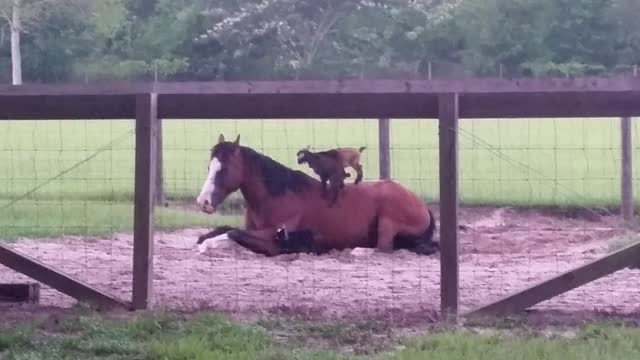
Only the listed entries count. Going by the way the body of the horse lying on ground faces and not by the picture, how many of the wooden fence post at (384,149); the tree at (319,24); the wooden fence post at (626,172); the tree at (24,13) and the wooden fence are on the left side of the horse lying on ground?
1

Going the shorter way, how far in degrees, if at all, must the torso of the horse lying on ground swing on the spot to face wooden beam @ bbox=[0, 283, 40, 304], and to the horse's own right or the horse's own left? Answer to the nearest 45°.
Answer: approximately 45° to the horse's own left

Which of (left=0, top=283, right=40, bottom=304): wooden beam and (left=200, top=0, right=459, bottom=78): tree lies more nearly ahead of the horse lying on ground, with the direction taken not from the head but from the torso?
the wooden beam

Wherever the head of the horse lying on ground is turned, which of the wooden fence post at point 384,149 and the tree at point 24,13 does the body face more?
the tree

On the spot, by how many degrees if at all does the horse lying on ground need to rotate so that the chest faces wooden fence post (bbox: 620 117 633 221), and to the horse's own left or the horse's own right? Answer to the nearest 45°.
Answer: approximately 135° to the horse's own right

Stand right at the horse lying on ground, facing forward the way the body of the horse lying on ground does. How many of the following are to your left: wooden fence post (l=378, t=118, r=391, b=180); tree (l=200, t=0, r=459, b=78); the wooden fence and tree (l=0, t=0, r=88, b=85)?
1

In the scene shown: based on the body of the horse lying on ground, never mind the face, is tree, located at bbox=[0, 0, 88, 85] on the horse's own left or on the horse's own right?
on the horse's own right

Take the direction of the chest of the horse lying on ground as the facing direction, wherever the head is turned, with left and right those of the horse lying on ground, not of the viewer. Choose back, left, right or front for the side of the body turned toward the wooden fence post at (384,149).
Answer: right

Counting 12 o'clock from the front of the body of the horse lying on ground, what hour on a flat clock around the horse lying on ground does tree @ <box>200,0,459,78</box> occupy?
The tree is roughly at 3 o'clock from the horse lying on ground.

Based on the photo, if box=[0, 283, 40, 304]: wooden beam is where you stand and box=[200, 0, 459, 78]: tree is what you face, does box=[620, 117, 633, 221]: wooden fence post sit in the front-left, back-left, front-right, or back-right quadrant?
front-right

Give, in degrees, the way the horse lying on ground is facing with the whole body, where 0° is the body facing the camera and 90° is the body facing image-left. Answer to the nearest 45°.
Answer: approximately 90°
